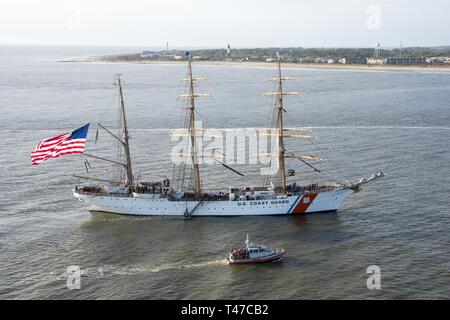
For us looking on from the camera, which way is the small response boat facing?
facing to the right of the viewer
